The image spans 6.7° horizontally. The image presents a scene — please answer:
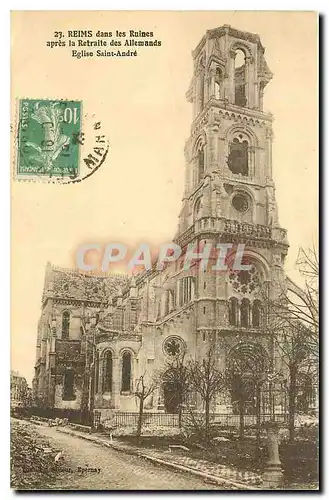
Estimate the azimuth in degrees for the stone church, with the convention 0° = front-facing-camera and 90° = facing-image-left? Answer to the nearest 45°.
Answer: approximately 315°
